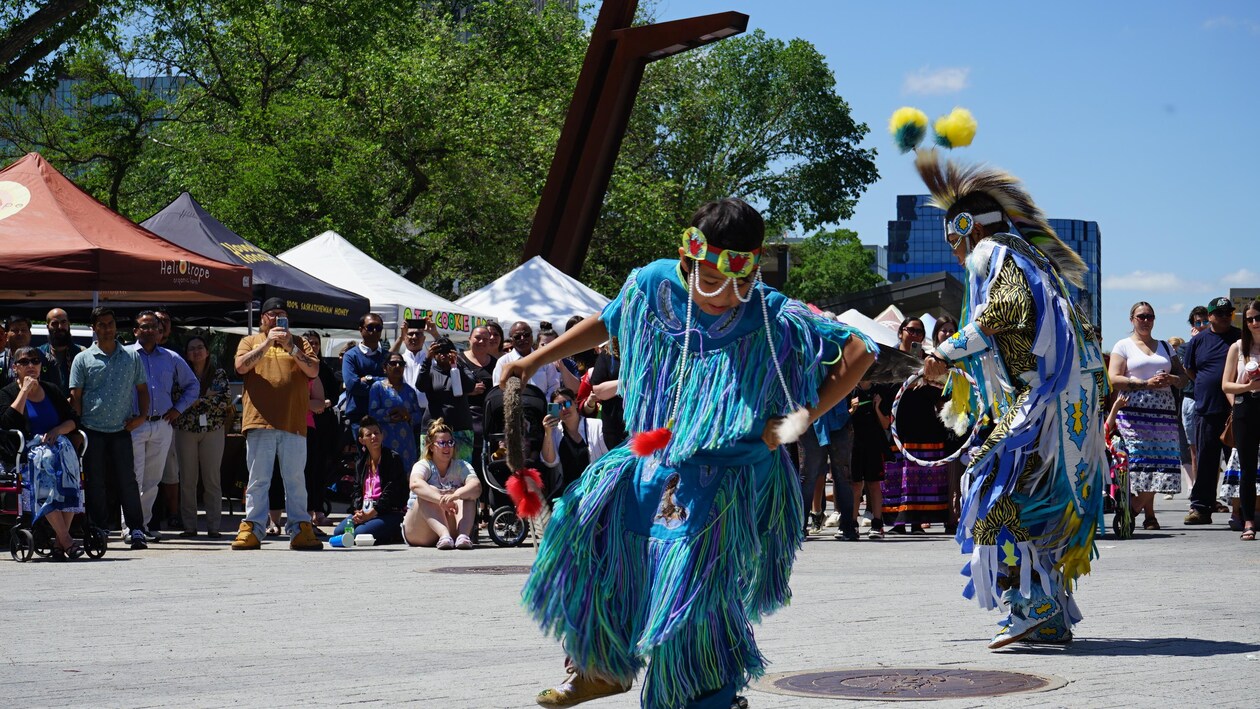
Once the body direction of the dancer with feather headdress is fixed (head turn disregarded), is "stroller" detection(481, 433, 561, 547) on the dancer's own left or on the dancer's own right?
on the dancer's own right

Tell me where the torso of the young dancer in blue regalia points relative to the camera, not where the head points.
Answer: toward the camera

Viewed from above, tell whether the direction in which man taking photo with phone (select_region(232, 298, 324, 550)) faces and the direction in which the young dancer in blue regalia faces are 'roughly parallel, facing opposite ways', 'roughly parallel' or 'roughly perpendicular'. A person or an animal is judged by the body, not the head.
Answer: roughly parallel

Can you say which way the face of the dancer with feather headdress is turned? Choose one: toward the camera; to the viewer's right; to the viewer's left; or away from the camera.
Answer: to the viewer's left

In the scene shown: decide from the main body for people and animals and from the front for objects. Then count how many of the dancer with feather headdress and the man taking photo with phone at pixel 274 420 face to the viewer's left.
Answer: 1

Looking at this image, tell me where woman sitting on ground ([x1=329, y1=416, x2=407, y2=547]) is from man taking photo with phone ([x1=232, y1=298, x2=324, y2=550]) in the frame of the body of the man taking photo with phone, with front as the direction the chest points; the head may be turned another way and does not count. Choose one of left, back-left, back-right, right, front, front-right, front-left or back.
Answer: back-left

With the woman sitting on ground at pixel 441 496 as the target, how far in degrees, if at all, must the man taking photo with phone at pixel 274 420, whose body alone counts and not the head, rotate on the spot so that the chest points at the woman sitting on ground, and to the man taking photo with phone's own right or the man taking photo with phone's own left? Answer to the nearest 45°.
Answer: approximately 90° to the man taking photo with phone's own left

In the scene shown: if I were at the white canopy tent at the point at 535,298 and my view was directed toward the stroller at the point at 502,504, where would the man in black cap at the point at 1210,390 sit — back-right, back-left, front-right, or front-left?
front-left

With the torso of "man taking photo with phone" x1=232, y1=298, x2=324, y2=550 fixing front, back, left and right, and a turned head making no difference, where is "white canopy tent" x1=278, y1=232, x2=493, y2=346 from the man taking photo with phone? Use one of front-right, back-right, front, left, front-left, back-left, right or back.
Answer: back

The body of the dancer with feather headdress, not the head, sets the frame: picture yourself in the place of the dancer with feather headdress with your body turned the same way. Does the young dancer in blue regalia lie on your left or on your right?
on your left

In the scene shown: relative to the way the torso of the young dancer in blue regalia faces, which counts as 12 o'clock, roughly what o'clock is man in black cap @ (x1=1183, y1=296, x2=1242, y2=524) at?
The man in black cap is roughly at 7 o'clock from the young dancer in blue regalia.

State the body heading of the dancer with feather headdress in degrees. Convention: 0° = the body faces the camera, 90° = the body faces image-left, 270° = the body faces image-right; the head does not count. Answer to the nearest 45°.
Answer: approximately 90°

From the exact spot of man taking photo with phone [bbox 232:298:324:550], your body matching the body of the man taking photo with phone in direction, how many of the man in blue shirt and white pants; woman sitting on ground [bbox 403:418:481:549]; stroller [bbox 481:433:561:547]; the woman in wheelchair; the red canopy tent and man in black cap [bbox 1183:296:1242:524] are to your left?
3

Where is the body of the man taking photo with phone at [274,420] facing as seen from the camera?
toward the camera

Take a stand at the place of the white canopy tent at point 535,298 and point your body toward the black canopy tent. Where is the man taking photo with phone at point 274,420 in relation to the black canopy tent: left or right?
left
